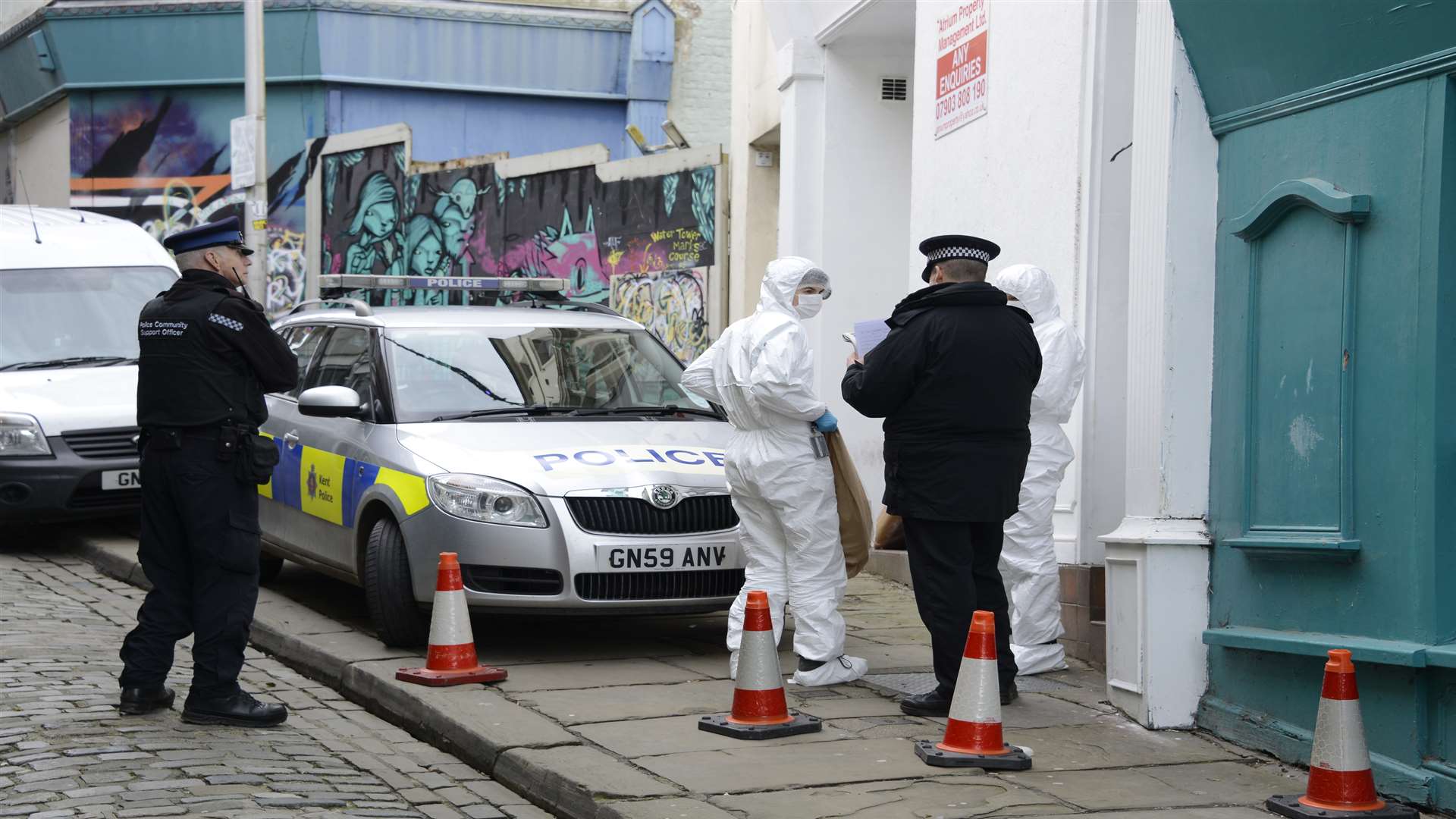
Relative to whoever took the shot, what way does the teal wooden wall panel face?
facing the viewer and to the left of the viewer

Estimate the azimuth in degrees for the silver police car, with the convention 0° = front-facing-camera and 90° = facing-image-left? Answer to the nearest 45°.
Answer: approximately 315°

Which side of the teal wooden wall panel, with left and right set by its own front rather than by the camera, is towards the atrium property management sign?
right

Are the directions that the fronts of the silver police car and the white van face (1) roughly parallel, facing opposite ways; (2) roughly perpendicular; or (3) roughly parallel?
roughly parallel

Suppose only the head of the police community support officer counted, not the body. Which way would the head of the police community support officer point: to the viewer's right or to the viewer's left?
to the viewer's right

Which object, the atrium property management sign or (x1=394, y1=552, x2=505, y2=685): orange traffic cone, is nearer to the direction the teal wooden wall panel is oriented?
the orange traffic cone

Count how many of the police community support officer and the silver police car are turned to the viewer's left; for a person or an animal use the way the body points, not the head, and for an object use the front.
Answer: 0

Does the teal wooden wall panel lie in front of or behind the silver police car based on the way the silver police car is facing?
in front

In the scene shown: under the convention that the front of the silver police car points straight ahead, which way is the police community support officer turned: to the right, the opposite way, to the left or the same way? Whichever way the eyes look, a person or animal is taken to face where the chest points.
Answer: to the left

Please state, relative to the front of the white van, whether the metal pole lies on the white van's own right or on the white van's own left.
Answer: on the white van's own left

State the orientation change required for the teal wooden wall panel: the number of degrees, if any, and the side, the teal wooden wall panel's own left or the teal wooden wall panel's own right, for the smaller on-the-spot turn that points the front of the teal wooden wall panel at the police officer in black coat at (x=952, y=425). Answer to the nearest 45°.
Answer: approximately 45° to the teal wooden wall panel's own right

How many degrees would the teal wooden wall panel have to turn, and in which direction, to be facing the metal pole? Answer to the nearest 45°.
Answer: approximately 90° to its right

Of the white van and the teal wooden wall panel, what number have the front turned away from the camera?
0

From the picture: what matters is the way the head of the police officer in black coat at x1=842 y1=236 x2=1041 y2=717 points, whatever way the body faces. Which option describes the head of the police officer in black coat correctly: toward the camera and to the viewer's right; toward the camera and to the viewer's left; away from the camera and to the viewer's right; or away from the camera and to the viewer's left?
away from the camera and to the viewer's left

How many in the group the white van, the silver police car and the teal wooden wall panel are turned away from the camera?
0

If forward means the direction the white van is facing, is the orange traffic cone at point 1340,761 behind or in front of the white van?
in front

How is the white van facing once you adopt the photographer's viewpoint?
facing the viewer and to the right of the viewer

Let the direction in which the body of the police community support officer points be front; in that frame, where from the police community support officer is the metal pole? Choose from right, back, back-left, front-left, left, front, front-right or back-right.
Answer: front-left
